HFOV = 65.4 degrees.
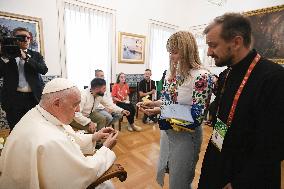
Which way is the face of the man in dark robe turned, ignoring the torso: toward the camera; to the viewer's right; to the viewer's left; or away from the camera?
to the viewer's left

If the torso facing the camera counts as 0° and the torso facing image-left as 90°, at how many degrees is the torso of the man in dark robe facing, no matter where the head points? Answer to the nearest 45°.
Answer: approximately 90°

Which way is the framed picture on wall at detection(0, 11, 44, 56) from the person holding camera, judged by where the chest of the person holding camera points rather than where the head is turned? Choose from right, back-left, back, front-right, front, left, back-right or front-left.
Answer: back

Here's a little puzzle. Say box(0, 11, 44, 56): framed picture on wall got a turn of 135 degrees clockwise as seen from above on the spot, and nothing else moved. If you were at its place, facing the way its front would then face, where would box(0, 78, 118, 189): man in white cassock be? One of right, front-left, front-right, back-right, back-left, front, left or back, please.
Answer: left

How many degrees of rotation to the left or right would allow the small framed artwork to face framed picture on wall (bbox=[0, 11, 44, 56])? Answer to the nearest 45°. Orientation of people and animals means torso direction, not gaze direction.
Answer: approximately 90° to its right

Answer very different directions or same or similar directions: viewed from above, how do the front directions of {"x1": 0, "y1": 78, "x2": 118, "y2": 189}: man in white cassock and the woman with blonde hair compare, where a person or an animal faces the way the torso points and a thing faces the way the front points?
very different directions

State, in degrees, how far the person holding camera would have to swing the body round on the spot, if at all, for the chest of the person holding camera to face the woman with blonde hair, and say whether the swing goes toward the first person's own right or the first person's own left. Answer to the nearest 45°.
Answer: approximately 45° to the first person's own left

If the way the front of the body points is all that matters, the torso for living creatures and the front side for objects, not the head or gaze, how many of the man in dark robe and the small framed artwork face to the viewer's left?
1

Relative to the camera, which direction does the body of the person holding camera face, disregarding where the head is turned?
toward the camera

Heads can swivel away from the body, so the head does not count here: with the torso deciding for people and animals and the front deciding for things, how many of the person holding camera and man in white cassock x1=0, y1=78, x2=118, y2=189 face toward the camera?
1

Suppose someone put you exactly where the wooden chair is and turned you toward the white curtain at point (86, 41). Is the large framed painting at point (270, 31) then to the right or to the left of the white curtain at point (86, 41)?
right

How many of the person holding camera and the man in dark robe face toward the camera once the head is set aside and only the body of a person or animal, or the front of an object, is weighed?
1

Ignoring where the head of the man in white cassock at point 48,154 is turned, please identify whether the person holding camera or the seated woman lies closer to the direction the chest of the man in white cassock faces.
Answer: the seated woman

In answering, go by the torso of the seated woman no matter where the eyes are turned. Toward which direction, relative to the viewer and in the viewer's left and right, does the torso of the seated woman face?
facing the viewer and to the right of the viewer

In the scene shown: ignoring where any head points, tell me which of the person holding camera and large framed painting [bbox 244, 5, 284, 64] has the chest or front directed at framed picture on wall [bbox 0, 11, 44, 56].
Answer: the large framed painting

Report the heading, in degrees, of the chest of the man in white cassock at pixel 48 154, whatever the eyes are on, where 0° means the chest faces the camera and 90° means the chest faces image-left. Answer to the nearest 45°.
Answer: approximately 270°
